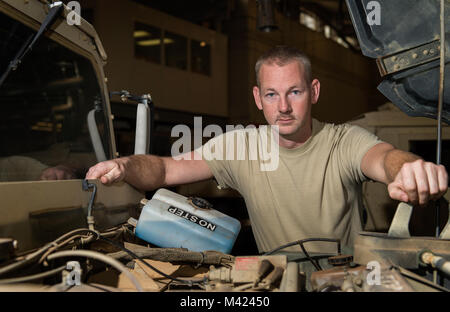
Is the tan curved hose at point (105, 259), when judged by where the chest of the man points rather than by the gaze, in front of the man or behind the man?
in front

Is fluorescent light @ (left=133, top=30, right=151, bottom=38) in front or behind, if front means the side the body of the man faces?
behind

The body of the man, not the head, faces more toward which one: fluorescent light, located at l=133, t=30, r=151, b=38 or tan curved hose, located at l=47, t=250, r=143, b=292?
the tan curved hose

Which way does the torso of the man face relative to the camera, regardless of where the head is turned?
toward the camera

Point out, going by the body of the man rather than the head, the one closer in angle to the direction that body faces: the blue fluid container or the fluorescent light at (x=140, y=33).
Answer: the blue fluid container

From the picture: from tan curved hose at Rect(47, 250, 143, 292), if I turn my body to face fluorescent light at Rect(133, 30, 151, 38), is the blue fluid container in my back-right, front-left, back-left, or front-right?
front-right

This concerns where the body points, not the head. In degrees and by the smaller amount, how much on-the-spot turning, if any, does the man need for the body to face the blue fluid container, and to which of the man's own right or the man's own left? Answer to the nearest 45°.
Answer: approximately 45° to the man's own right

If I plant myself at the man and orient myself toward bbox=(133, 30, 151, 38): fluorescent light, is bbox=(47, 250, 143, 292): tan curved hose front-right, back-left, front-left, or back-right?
back-left
